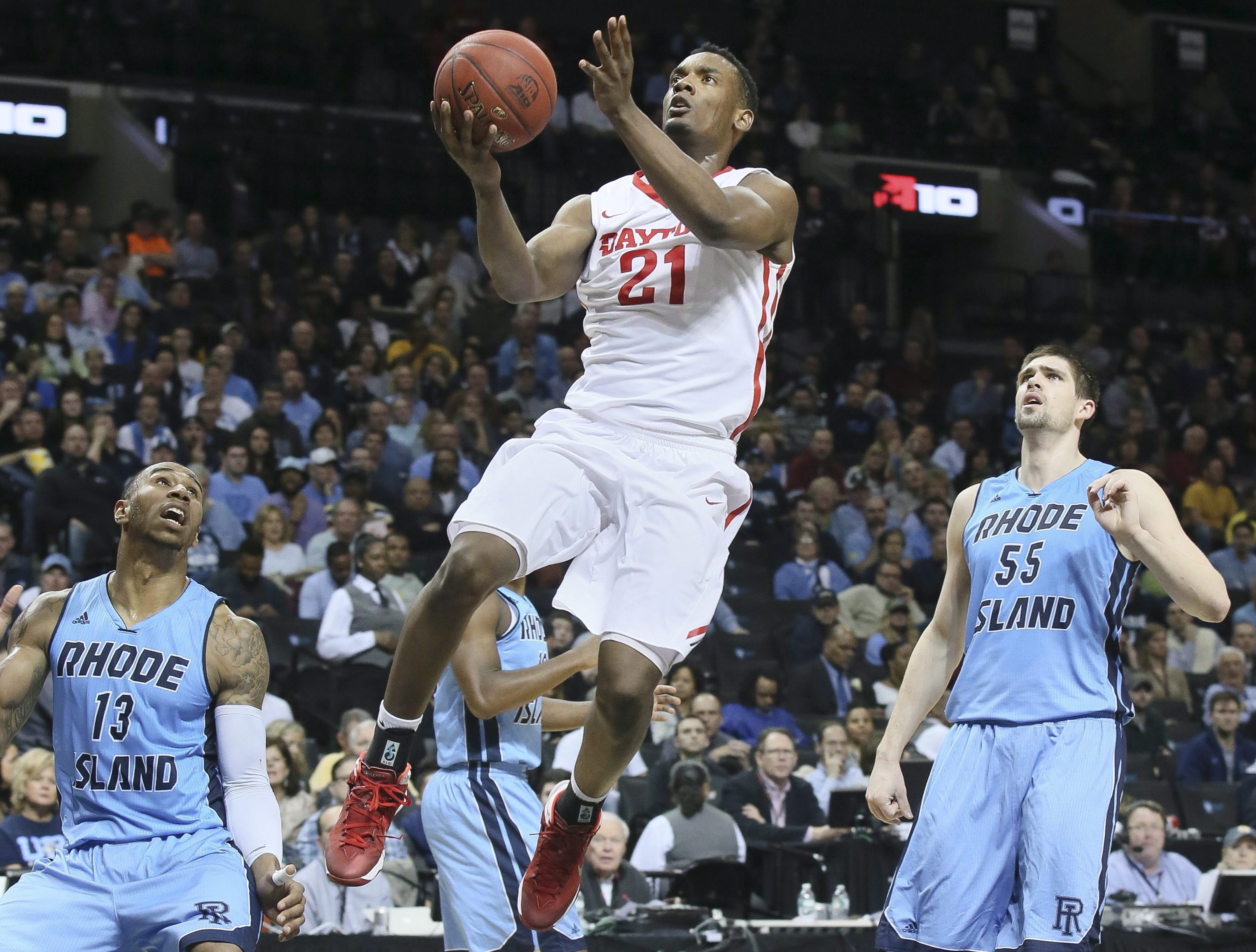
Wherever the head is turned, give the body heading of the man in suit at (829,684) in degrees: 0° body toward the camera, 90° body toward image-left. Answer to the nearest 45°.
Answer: approximately 315°

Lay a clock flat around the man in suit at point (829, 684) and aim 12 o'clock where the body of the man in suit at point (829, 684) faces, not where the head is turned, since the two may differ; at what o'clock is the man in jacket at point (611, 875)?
the man in jacket at point (611, 875) is roughly at 2 o'clock from the man in suit at point (829, 684).

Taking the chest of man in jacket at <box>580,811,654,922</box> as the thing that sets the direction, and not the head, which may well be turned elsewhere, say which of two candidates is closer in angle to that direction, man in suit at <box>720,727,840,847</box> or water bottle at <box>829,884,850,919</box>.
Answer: the water bottle

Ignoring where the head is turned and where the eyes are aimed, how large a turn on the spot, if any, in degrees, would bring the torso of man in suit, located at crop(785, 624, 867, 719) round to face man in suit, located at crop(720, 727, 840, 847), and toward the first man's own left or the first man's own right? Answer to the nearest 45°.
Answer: approximately 45° to the first man's own right

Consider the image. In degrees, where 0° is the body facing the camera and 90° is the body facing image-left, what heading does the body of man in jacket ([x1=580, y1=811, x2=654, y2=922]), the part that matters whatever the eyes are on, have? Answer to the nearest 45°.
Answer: approximately 0°

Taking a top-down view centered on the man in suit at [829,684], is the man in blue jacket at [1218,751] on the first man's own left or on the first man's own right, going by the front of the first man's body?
on the first man's own left

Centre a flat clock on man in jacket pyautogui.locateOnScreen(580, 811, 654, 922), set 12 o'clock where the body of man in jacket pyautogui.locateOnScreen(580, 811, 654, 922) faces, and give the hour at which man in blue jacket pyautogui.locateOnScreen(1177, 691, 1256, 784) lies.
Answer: man in blue jacket pyautogui.locateOnScreen(1177, 691, 1256, 784) is roughly at 8 o'clock from man in jacket pyautogui.locateOnScreen(580, 811, 654, 922).

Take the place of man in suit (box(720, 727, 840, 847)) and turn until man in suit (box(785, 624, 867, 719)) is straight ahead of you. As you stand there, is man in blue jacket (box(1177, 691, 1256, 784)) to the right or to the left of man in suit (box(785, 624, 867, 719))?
right

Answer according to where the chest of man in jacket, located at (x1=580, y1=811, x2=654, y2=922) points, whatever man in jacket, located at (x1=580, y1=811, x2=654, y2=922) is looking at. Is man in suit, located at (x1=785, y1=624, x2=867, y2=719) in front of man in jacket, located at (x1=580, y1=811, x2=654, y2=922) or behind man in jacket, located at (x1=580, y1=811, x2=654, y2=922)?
behind
